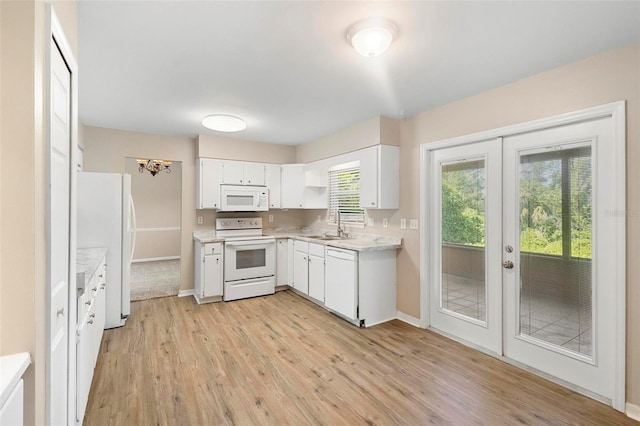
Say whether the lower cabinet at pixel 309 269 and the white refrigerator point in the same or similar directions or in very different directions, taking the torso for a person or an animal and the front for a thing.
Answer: very different directions

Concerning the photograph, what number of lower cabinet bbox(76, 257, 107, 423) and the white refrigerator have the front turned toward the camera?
0

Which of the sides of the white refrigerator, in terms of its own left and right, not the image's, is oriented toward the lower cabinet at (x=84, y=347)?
right

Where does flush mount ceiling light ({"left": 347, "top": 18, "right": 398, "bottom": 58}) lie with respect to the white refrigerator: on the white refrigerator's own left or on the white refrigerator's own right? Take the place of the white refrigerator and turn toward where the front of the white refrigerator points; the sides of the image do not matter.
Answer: on the white refrigerator's own right

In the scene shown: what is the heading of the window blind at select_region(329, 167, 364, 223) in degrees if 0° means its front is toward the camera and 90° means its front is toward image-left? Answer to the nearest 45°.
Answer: approximately 45°

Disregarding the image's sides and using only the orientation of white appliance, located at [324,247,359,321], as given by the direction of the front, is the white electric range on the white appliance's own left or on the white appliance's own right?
on the white appliance's own right

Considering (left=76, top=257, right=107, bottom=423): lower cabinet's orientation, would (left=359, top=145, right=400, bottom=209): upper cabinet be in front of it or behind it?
in front
